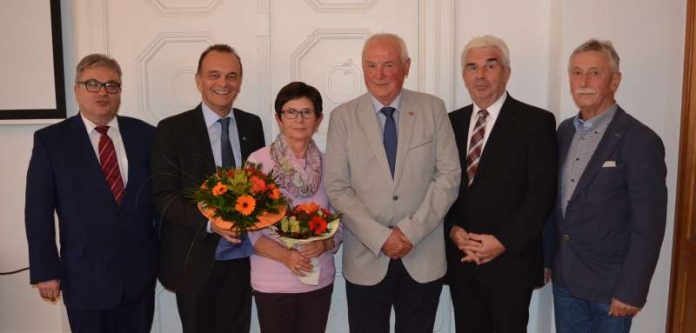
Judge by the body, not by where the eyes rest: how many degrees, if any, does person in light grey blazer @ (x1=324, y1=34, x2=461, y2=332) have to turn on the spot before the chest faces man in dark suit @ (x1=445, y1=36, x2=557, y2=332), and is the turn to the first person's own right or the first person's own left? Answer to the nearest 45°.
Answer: approximately 90° to the first person's own left

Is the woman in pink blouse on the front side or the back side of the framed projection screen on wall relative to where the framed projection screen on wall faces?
on the front side

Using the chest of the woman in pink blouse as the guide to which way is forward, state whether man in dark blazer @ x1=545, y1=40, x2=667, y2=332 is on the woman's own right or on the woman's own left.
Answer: on the woman's own left

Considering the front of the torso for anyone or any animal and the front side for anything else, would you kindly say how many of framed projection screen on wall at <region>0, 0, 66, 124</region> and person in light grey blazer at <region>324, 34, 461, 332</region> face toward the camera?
2

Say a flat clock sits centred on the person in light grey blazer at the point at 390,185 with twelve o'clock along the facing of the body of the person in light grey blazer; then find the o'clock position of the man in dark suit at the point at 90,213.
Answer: The man in dark suit is roughly at 3 o'clock from the person in light grey blazer.

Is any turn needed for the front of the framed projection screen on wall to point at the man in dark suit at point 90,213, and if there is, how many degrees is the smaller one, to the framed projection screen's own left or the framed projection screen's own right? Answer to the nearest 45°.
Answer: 0° — it already faces them

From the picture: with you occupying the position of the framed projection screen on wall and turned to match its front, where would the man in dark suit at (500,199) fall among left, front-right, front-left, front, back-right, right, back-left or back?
front-left

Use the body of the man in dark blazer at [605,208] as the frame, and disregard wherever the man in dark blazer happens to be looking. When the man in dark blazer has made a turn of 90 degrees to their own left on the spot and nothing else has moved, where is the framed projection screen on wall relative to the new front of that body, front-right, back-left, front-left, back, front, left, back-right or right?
back-right

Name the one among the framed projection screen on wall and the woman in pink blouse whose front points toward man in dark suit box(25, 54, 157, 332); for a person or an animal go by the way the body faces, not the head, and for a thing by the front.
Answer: the framed projection screen on wall
